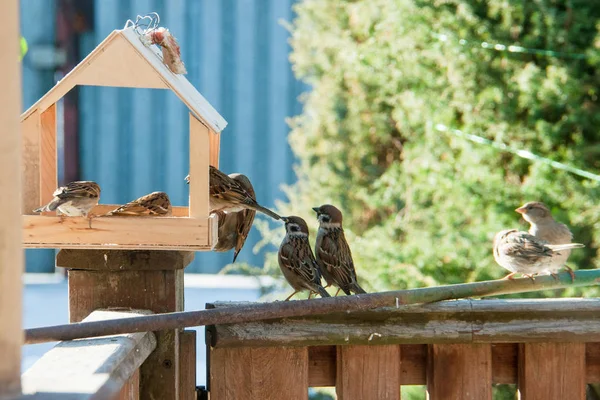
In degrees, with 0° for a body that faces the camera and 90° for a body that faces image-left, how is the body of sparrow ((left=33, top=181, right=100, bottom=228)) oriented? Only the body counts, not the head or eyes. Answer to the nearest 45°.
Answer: approximately 270°

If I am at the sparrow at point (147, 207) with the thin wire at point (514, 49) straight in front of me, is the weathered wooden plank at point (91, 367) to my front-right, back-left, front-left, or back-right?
back-right

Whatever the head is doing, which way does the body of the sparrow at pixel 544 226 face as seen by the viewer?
to the viewer's left

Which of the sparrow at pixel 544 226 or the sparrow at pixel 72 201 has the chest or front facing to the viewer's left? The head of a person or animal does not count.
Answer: the sparrow at pixel 544 226

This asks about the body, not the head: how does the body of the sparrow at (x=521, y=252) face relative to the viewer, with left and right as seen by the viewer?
facing to the left of the viewer
